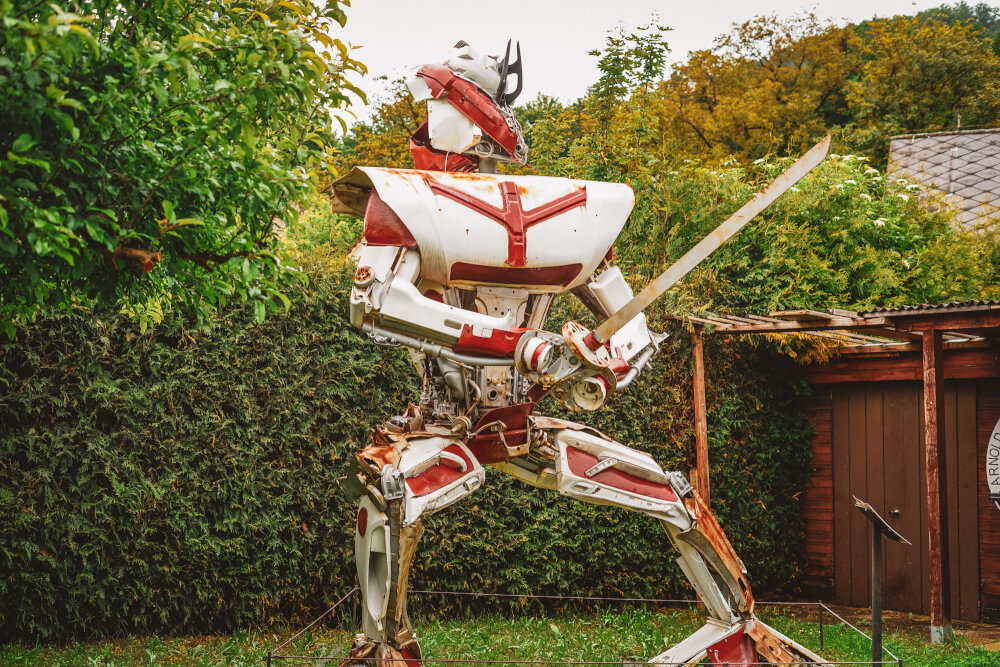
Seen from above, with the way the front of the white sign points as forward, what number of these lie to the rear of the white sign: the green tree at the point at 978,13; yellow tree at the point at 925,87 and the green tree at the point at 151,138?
2

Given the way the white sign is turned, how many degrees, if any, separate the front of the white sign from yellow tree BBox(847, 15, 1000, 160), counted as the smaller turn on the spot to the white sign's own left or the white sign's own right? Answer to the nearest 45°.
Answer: approximately 180°

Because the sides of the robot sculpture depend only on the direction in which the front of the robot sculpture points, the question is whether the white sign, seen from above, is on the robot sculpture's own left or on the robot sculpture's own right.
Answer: on the robot sculpture's own left

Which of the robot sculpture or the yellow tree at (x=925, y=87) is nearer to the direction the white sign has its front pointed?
the robot sculpture

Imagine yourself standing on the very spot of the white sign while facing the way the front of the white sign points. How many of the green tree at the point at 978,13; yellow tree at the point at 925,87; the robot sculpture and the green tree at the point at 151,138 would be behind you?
2

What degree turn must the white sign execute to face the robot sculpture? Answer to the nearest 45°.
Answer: approximately 45° to its right

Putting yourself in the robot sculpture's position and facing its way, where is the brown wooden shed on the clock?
The brown wooden shed is roughly at 9 o'clock from the robot sculpture.

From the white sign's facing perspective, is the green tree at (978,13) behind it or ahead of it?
behind
